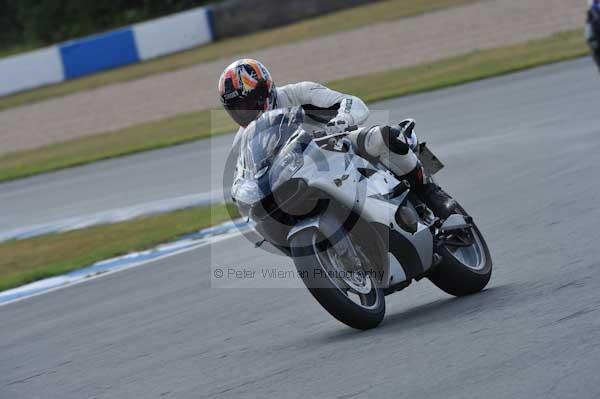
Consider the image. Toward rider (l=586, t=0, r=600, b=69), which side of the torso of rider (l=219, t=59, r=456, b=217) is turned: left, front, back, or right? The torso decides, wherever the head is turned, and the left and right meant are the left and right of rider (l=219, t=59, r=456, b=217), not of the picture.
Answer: back

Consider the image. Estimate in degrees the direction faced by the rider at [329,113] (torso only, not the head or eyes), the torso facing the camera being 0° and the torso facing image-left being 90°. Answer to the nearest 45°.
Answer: approximately 45°

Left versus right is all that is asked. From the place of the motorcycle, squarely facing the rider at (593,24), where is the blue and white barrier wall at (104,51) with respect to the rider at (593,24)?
left

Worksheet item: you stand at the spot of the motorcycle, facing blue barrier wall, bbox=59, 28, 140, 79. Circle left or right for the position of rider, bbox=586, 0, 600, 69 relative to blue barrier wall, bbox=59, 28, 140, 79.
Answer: right

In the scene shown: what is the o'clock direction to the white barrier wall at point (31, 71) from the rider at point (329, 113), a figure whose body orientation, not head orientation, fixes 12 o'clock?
The white barrier wall is roughly at 4 o'clock from the rider.

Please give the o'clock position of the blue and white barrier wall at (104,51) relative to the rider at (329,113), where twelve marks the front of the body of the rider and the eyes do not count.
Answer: The blue and white barrier wall is roughly at 4 o'clock from the rider.

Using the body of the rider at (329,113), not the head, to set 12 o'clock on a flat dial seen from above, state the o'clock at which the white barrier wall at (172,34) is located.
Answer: The white barrier wall is roughly at 4 o'clock from the rider.

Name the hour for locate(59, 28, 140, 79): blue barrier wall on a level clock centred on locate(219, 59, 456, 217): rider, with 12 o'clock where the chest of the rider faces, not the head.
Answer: The blue barrier wall is roughly at 4 o'clock from the rider.
